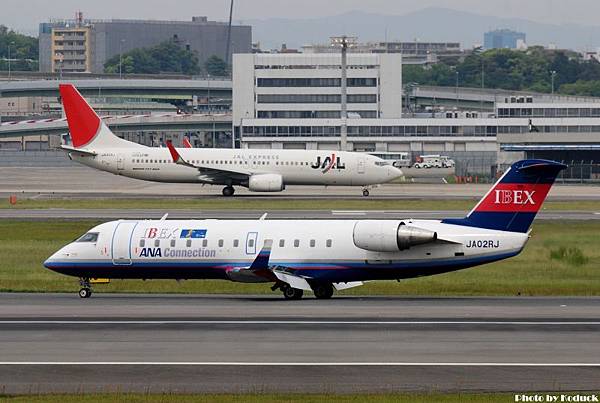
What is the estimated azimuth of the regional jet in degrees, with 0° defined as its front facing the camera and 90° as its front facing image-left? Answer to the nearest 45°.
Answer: approximately 90°
